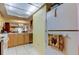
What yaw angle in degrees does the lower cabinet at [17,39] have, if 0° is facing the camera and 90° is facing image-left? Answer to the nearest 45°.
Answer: approximately 315°
